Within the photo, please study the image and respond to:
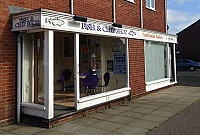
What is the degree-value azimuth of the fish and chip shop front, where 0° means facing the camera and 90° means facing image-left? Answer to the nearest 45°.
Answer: approximately 315°
